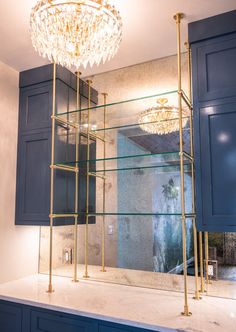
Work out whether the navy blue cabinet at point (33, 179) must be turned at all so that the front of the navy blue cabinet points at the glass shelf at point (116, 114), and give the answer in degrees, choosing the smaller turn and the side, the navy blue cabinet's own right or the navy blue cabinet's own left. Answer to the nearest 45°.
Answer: approximately 90° to the navy blue cabinet's own left

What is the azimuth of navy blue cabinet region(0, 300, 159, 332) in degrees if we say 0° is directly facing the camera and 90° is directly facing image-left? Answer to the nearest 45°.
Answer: approximately 45°

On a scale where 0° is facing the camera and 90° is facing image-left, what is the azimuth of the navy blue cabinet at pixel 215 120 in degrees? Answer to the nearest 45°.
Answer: approximately 45°

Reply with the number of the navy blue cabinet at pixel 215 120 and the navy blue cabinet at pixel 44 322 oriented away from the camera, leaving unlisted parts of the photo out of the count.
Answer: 0

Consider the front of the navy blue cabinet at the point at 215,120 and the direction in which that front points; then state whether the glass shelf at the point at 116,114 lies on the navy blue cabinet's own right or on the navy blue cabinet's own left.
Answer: on the navy blue cabinet's own right

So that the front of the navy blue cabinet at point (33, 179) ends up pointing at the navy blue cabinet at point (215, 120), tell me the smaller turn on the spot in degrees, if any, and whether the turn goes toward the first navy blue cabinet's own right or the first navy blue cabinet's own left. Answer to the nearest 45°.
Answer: approximately 90° to the first navy blue cabinet's own left

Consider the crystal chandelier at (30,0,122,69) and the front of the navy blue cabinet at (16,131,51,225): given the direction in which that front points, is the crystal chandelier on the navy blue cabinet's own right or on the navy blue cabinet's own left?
on the navy blue cabinet's own left

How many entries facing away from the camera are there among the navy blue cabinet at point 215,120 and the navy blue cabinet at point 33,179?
0
